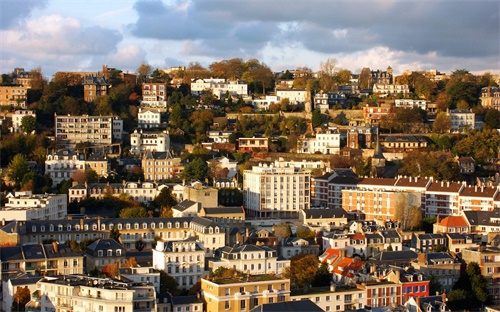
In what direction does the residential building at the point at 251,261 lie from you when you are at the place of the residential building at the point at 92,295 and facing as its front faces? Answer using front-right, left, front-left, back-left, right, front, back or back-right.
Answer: back-left

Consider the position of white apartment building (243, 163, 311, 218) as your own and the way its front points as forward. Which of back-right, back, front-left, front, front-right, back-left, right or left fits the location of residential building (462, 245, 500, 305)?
front-left

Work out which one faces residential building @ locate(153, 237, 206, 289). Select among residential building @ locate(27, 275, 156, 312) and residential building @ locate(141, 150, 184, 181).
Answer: residential building @ locate(141, 150, 184, 181)

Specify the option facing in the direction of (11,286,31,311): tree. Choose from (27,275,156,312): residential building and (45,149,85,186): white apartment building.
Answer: the white apartment building

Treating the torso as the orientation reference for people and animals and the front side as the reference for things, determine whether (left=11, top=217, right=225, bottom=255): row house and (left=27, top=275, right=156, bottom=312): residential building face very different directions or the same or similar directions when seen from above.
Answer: same or similar directions

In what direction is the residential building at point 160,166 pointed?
toward the camera

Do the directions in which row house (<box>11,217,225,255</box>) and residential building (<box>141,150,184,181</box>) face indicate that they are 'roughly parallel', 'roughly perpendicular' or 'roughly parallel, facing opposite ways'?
roughly parallel

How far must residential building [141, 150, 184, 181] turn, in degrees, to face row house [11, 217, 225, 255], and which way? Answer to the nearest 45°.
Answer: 0° — it already faces it

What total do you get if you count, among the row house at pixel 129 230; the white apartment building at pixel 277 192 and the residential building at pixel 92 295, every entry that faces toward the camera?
3

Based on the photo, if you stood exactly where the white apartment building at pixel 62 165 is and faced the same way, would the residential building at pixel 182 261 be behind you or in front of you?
in front

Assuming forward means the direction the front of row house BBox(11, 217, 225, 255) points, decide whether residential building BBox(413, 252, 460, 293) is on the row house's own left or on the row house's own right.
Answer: on the row house's own left

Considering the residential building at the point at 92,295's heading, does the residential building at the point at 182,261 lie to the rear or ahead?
to the rear

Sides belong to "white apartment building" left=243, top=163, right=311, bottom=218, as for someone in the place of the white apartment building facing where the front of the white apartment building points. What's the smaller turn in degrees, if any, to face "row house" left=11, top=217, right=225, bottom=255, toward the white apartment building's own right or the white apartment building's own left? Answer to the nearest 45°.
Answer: approximately 45° to the white apartment building's own right

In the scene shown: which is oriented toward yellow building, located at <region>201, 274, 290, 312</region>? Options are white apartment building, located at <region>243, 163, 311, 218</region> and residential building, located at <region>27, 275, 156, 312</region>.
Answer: the white apartment building

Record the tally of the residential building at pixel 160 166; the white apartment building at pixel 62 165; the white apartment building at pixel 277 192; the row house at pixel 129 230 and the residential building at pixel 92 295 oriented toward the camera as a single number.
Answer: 5

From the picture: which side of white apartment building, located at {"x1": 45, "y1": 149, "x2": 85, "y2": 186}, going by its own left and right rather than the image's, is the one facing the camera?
front

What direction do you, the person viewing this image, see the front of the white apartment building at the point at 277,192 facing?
facing the viewer
